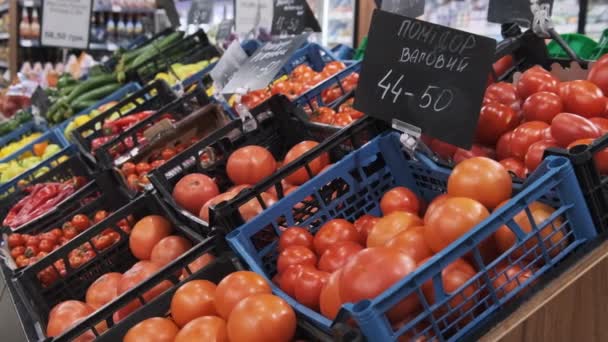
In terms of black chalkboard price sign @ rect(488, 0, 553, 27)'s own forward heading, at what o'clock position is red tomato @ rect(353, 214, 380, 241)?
The red tomato is roughly at 1 o'clock from the black chalkboard price sign.

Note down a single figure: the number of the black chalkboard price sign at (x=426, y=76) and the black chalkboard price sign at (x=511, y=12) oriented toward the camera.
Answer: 2

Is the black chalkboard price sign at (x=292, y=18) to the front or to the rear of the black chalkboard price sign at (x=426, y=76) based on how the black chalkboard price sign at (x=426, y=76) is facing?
to the rear

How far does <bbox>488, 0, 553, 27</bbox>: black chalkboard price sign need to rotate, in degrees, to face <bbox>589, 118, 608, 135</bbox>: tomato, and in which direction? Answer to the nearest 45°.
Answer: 0° — it already faces it

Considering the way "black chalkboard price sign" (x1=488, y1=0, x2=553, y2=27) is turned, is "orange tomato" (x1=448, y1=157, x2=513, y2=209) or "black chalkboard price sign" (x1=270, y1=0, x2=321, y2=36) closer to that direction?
the orange tomato

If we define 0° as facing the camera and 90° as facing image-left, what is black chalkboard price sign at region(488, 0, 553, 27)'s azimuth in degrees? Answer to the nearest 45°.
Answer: approximately 0°

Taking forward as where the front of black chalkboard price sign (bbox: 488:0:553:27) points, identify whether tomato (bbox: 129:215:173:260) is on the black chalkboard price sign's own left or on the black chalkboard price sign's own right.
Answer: on the black chalkboard price sign's own right
